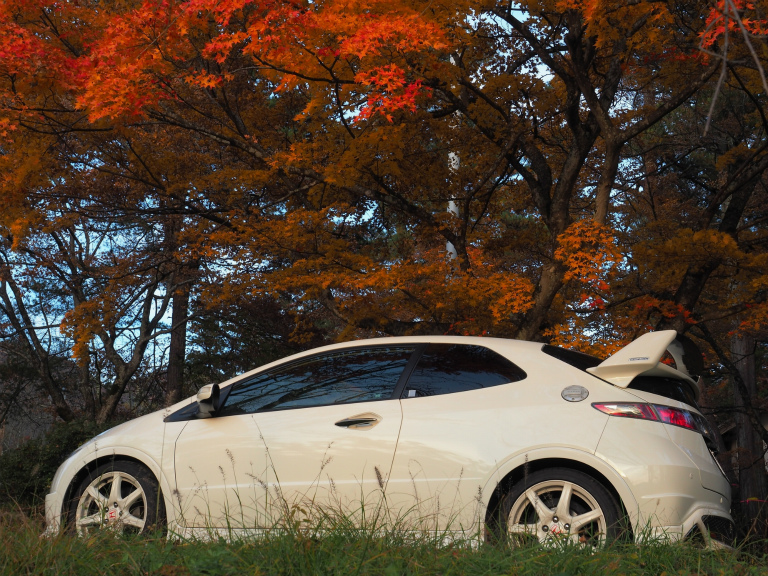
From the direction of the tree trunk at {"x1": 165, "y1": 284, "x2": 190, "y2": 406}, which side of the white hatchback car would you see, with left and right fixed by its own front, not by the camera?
right

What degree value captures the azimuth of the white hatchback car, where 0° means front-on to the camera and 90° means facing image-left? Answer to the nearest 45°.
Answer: approximately 90°
